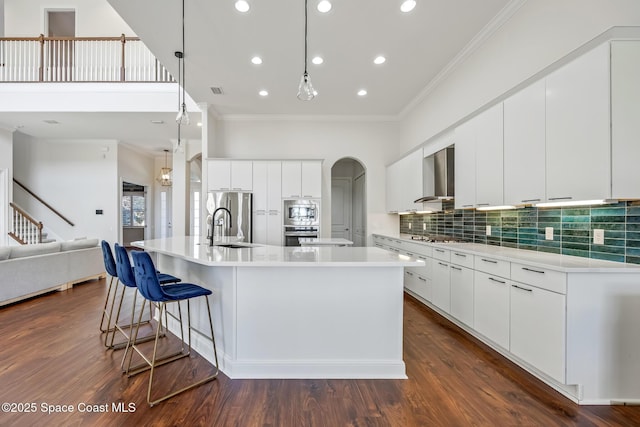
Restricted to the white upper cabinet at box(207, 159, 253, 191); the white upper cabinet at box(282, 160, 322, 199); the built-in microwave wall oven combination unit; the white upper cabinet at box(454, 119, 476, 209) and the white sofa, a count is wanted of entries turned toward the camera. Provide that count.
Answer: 3

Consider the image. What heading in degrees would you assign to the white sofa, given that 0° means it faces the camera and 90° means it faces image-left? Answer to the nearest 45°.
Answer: approximately 135°

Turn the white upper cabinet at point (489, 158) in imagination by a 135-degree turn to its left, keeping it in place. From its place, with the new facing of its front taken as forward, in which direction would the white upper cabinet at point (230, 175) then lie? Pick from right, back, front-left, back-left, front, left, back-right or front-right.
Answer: back

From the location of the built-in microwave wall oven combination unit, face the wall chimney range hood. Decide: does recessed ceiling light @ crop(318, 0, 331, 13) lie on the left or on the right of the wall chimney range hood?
right

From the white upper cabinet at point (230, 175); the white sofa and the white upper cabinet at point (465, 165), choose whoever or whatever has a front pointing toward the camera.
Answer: the white upper cabinet at point (230, 175)

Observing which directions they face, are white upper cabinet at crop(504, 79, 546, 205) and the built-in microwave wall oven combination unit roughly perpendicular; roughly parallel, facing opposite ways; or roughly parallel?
roughly perpendicular

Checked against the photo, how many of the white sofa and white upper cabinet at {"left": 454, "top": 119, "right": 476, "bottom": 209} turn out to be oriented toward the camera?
0

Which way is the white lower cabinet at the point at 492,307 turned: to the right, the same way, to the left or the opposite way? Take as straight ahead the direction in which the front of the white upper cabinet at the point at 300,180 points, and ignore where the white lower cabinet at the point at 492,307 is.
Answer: to the right

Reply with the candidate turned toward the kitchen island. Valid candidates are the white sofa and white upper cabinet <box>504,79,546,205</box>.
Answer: the white upper cabinet

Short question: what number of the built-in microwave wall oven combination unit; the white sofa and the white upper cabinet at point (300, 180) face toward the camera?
2

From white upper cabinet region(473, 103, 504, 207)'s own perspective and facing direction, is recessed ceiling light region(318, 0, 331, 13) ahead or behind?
ahead

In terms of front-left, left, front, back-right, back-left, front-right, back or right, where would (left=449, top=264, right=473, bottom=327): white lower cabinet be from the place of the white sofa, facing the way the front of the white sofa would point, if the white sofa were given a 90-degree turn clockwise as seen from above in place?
right

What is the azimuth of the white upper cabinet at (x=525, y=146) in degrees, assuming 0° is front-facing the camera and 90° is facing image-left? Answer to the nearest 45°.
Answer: approximately 45°

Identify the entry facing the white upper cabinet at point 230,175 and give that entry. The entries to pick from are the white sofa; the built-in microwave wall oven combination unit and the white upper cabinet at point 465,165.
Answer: the white upper cabinet at point 465,165

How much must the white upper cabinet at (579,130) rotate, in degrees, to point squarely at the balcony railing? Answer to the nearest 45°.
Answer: approximately 45° to its right

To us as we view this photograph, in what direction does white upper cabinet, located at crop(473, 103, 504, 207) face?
facing the viewer and to the left of the viewer

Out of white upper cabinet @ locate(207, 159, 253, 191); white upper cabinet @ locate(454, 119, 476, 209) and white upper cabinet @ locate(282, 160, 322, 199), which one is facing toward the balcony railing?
white upper cabinet @ locate(454, 119, 476, 209)
